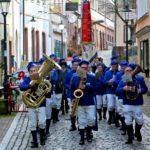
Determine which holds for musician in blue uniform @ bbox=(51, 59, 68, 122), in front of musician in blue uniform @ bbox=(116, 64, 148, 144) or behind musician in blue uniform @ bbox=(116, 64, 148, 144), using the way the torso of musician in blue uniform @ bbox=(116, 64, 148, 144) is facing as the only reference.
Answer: behind

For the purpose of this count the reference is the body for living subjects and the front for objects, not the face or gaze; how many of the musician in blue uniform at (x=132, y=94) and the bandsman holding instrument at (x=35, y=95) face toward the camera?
2

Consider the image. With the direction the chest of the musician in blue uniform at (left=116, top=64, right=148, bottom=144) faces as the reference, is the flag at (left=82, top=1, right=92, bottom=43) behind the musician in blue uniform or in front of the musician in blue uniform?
behind

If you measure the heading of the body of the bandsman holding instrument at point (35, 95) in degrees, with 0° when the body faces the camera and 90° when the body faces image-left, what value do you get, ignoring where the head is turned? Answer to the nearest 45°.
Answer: approximately 0°

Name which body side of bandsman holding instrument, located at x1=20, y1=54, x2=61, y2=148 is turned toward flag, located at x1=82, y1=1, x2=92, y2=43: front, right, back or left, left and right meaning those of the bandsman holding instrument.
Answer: back

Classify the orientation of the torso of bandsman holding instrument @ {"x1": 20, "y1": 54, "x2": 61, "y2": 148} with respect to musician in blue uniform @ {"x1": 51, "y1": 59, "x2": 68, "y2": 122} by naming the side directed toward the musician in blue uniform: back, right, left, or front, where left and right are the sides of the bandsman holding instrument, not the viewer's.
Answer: back

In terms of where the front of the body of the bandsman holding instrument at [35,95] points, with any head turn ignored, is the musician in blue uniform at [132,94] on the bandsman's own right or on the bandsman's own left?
on the bandsman's own left

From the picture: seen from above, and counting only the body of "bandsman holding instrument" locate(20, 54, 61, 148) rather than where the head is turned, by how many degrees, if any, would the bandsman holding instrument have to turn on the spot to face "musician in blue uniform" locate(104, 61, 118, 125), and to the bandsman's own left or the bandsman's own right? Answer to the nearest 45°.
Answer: approximately 135° to the bandsman's own left

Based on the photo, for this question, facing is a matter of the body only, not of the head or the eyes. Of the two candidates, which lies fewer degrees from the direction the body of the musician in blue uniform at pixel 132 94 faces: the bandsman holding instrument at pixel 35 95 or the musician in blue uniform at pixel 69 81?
the bandsman holding instrument

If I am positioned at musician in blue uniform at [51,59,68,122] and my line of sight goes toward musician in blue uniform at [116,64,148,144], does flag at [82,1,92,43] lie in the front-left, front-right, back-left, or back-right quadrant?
back-left

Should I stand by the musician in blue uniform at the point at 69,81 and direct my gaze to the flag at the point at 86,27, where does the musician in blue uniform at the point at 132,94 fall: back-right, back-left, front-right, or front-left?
back-right

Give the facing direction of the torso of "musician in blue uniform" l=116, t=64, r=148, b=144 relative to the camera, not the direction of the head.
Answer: toward the camera

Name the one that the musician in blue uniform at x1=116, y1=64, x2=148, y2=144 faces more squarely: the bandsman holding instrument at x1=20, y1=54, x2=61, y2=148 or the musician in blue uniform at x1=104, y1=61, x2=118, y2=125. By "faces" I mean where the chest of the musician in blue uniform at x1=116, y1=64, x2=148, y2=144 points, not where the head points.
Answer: the bandsman holding instrument
